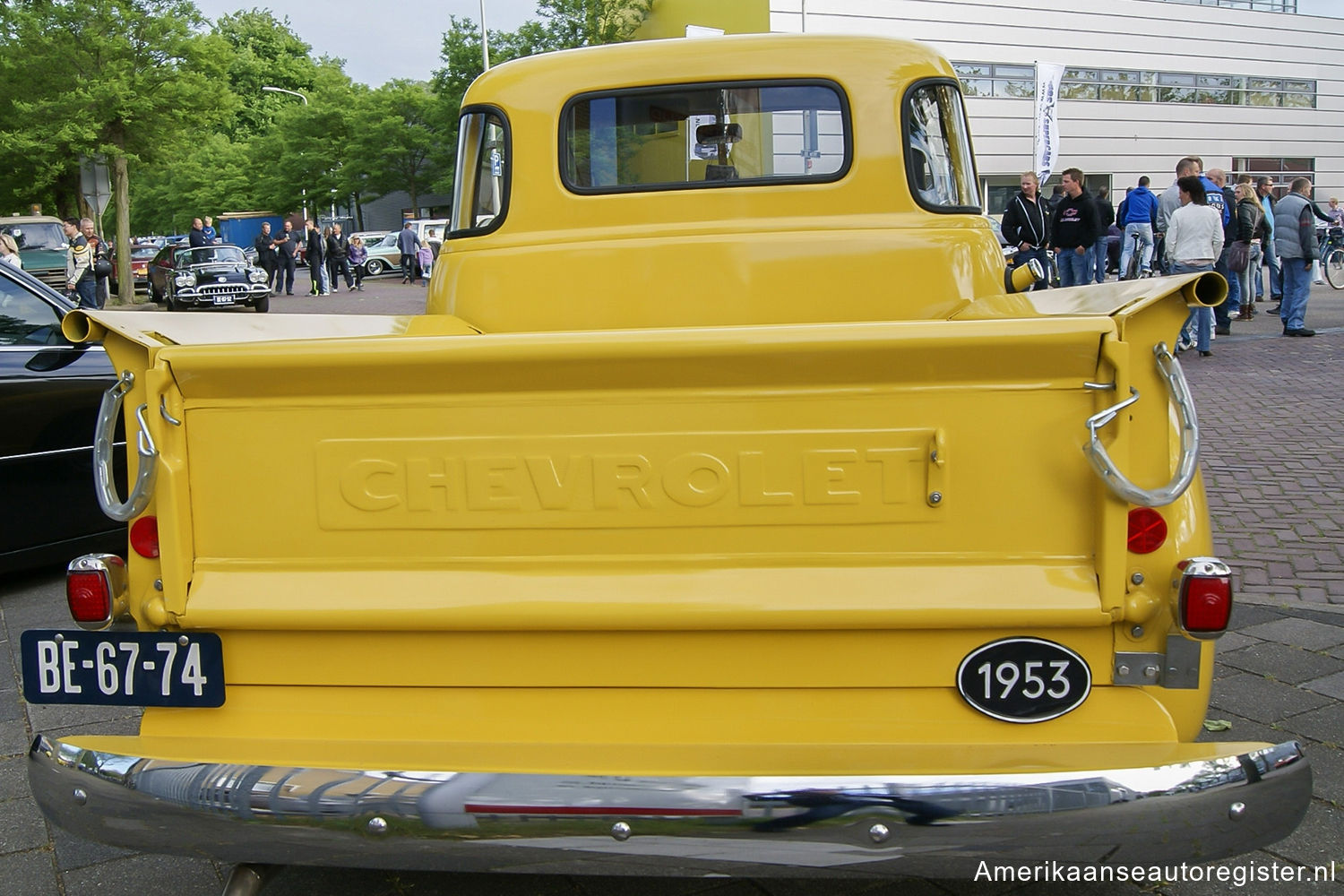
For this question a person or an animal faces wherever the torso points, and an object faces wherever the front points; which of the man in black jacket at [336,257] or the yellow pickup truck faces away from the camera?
the yellow pickup truck

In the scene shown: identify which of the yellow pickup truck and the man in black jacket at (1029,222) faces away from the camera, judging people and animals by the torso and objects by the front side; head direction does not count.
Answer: the yellow pickup truck

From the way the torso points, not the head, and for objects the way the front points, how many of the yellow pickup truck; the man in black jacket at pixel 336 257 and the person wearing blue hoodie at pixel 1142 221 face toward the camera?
1

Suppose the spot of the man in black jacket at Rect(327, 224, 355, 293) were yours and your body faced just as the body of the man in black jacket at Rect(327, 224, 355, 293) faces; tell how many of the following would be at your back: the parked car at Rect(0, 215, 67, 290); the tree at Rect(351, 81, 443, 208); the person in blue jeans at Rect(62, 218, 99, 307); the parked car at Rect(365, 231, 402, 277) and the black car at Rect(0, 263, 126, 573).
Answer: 2

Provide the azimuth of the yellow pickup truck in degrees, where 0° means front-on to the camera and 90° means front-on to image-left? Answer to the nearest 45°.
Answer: approximately 180°

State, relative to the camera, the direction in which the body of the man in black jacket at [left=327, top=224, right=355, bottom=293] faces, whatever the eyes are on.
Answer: toward the camera

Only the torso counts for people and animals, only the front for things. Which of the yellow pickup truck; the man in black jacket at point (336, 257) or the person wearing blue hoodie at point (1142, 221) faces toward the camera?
the man in black jacket

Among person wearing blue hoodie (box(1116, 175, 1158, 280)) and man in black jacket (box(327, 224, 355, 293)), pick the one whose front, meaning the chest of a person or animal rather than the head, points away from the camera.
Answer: the person wearing blue hoodie

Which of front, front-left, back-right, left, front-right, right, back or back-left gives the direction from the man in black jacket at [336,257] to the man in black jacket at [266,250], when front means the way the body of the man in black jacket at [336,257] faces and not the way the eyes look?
front-right

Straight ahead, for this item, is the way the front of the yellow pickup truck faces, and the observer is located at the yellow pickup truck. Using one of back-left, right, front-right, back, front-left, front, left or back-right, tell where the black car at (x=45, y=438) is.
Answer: front-left

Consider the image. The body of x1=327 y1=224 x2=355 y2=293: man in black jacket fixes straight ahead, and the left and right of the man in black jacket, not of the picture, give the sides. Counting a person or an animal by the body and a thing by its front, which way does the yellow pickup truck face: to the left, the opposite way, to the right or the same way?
the opposite way

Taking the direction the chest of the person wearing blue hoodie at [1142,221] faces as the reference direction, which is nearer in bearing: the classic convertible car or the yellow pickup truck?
the classic convertible car

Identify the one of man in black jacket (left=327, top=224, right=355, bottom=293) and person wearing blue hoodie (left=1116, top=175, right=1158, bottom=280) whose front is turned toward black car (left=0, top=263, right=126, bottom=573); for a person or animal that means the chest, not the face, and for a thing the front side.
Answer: the man in black jacket

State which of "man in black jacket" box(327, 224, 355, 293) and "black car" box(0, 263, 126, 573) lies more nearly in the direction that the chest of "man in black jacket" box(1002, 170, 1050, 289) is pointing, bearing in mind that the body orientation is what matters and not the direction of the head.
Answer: the black car

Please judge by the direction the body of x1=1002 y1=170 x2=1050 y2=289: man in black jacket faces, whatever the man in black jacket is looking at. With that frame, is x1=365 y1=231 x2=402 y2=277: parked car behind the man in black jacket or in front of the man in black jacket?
behind

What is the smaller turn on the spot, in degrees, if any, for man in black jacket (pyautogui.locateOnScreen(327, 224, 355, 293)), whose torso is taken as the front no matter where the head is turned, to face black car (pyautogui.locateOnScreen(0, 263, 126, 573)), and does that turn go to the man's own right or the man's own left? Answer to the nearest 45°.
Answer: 0° — they already face it

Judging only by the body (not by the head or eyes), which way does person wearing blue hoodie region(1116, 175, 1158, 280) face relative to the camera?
away from the camera
